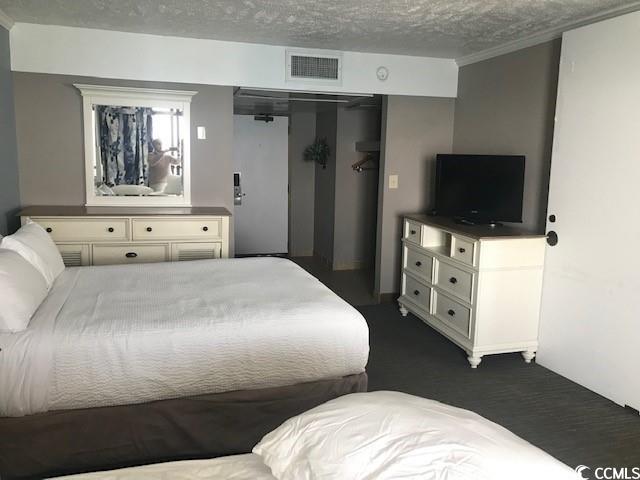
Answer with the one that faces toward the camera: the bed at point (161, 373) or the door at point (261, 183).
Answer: the door

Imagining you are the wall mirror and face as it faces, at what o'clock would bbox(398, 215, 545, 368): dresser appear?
The dresser is roughly at 10 o'clock from the wall mirror.

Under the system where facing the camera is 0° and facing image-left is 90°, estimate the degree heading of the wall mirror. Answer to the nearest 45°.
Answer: approximately 0°

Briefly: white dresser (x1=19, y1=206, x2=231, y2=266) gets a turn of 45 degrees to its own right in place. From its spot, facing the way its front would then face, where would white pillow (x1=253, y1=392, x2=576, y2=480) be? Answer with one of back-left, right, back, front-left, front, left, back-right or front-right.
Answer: front-left

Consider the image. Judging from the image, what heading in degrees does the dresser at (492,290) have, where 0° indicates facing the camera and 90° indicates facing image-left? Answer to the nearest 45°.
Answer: approximately 45°

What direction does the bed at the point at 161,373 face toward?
to the viewer's right

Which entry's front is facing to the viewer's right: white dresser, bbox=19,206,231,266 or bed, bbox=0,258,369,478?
the bed

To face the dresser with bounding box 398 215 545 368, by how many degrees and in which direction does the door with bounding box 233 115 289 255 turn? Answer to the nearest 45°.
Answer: approximately 45° to its left

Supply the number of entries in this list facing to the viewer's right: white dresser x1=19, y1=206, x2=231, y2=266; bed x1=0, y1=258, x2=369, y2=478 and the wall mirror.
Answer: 1

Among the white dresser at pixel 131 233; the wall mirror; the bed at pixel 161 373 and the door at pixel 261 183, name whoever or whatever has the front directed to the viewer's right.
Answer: the bed

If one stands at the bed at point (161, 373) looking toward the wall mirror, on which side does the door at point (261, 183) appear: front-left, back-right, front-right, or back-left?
front-right

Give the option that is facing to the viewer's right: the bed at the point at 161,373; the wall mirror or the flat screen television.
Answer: the bed

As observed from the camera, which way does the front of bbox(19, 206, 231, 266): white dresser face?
facing the viewer

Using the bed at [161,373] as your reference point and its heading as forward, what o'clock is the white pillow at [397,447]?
The white pillow is roughly at 2 o'clock from the bed.

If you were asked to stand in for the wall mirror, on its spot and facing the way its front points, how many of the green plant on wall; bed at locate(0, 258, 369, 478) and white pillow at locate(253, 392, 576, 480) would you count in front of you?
2

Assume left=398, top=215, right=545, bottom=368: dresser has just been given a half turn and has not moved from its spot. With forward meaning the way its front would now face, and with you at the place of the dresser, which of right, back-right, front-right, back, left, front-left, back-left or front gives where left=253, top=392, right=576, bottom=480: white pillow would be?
back-right

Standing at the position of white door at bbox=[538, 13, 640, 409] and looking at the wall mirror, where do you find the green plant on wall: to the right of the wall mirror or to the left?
right
